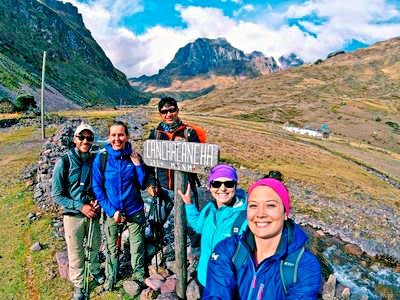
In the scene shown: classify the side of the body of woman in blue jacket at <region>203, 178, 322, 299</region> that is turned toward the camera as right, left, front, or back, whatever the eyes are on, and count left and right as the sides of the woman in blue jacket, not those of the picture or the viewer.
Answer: front

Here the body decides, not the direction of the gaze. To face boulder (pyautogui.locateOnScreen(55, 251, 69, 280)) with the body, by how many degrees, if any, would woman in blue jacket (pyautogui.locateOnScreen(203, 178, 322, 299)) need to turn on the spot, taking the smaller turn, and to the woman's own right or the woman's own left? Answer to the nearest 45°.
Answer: approximately 135° to the woman's own right

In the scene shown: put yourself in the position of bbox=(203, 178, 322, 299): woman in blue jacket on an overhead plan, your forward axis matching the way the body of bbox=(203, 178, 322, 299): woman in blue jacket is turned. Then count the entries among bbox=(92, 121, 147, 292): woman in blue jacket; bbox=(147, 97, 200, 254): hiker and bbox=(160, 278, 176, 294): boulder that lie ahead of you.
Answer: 0

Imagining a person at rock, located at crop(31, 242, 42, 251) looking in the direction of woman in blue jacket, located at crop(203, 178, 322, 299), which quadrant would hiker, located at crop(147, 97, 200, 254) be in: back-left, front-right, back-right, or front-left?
front-left

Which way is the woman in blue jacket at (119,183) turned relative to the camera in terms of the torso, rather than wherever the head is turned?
toward the camera

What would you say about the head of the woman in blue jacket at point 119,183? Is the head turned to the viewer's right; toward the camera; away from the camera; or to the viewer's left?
toward the camera

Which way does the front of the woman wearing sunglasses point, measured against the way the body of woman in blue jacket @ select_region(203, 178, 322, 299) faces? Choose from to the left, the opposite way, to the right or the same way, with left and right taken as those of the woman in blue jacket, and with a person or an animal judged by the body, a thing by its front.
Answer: the same way

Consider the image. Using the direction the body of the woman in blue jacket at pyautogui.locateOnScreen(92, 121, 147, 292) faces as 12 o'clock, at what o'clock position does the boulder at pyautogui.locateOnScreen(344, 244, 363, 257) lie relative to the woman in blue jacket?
The boulder is roughly at 8 o'clock from the woman in blue jacket.

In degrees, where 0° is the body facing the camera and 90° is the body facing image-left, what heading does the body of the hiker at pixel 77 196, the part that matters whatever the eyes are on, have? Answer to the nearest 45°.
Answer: approximately 315°

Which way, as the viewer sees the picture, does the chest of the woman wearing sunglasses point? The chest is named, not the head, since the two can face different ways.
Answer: toward the camera

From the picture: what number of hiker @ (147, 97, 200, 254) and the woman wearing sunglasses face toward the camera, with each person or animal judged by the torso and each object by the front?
2

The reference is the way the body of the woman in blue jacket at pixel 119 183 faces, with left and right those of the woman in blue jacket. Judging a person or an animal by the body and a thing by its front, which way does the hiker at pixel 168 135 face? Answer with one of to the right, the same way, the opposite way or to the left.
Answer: the same way

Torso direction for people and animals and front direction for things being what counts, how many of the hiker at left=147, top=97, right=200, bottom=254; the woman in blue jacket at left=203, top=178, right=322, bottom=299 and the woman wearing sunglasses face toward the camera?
3

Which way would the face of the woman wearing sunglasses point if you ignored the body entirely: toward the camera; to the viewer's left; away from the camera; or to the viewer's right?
toward the camera

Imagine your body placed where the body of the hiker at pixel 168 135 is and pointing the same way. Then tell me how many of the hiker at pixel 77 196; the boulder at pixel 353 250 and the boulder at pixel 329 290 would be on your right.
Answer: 1

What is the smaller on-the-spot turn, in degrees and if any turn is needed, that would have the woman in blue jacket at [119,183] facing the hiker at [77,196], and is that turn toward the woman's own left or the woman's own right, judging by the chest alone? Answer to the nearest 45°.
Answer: approximately 135° to the woman's own right

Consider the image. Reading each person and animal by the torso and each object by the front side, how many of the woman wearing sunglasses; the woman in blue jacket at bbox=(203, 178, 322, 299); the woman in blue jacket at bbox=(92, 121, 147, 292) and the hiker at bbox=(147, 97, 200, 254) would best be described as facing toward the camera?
4
